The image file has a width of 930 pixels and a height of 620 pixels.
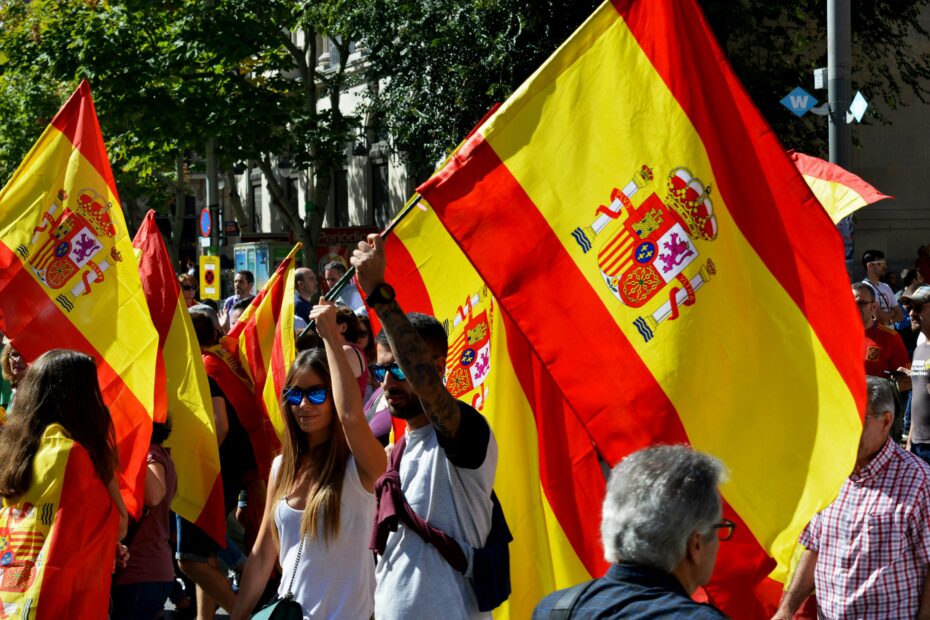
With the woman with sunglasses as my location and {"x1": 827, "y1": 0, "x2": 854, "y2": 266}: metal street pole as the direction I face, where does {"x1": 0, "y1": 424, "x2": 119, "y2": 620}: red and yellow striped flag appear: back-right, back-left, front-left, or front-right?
back-left

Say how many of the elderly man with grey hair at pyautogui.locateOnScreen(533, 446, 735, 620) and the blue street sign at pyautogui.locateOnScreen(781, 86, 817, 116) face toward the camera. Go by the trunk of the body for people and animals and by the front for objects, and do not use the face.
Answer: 1

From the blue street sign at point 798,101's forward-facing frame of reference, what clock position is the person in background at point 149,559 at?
The person in background is roughly at 1 o'clock from the blue street sign.

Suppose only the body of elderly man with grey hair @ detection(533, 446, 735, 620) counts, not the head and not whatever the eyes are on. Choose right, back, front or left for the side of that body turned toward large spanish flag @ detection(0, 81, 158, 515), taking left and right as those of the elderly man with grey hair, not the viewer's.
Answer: left

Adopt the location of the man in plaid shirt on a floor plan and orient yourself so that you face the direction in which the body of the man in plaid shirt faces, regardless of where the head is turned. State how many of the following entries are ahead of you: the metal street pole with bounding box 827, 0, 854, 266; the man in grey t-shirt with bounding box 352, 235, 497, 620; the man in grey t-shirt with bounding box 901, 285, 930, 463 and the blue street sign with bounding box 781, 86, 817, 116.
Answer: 1

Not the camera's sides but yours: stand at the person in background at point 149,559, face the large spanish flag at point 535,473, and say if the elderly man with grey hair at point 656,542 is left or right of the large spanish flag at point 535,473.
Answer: right

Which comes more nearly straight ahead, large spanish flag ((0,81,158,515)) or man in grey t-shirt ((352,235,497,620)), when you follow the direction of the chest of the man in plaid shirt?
the man in grey t-shirt

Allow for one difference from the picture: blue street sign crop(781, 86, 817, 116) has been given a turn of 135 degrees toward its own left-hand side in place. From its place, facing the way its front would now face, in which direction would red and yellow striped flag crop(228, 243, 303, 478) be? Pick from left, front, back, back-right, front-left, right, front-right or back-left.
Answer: back

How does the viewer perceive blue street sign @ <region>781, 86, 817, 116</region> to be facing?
facing the viewer

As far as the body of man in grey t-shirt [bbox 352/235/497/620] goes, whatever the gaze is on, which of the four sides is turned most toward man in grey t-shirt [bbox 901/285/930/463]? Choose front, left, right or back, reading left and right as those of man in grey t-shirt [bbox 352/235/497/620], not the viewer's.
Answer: back

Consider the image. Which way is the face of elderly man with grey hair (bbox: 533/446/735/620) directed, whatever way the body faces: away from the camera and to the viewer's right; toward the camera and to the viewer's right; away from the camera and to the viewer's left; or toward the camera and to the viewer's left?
away from the camera and to the viewer's right

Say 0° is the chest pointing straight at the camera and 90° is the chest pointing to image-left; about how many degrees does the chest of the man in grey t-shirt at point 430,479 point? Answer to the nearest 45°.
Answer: approximately 45°

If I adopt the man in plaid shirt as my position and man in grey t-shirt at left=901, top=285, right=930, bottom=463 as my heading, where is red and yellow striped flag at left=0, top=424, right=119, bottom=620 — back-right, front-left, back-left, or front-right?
back-left

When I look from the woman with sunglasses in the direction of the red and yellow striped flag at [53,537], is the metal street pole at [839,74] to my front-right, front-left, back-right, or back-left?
back-right
